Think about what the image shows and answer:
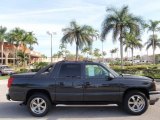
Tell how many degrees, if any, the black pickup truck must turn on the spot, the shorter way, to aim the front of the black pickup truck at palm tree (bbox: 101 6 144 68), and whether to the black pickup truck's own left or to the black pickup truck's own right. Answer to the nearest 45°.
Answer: approximately 90° to the black pickup truck's own left

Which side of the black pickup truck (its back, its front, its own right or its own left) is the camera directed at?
right

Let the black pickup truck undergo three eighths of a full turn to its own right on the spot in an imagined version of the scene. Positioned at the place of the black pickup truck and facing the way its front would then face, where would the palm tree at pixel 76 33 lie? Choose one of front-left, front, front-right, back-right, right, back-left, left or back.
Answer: back-right
